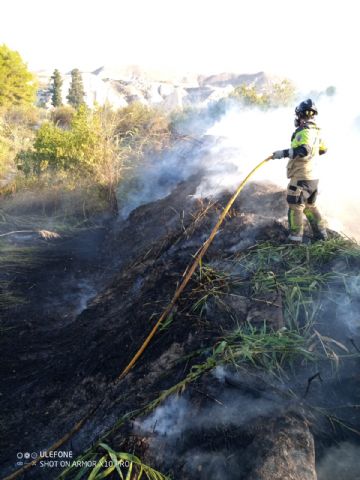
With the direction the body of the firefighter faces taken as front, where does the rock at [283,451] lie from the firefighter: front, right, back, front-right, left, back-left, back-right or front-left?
back-left

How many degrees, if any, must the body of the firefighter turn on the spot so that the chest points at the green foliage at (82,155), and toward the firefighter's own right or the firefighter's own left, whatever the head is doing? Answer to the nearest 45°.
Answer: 0° — they already face it

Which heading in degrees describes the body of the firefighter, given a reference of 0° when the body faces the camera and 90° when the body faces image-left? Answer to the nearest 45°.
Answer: approximately 135°

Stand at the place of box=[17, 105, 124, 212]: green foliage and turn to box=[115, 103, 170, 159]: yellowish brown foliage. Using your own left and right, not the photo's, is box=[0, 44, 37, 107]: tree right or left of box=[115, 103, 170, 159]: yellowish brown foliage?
left

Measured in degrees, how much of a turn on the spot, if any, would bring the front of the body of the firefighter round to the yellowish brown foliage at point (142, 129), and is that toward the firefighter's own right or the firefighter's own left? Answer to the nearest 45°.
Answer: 0° — they already face it

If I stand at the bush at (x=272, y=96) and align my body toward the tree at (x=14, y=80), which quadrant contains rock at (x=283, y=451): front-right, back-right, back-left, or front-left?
front-left

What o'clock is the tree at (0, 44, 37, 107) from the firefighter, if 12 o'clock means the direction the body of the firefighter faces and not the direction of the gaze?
The tree is roughly at 12 o'clock from the firefighter.

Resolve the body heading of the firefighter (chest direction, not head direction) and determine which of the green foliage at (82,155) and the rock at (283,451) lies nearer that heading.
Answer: the green foliage
